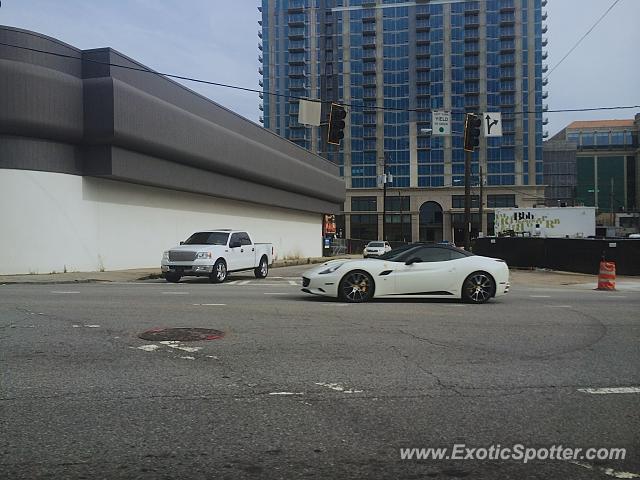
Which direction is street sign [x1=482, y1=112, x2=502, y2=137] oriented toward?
toward the camera

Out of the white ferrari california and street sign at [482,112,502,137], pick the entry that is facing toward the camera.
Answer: the street sign

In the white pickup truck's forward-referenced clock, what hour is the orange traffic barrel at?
The orange traffic barrel is roughly at 8 o'clock from the white pickup truck.

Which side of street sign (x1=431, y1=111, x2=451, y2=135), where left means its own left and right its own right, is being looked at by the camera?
front

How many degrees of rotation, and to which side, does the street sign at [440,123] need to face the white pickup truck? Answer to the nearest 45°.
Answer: approximately 45° to its right

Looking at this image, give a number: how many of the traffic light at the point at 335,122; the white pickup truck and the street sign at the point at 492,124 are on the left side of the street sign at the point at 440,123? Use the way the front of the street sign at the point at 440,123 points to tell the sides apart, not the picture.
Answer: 1

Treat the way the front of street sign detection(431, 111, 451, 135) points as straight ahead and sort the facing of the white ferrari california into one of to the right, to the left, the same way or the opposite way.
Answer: to the right

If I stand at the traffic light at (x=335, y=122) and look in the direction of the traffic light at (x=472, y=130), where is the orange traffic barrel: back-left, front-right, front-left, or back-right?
front-right

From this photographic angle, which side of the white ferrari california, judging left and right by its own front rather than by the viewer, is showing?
left

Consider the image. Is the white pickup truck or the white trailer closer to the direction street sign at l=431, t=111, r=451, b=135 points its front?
the white pickup truck

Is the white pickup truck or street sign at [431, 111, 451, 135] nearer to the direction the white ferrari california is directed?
the white pickup truck

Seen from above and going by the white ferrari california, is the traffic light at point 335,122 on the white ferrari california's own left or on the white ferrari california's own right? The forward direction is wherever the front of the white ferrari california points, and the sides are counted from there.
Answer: on the white ferrari california's own right

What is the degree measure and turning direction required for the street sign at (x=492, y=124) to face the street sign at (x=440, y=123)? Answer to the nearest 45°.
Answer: approximately 90° to its right

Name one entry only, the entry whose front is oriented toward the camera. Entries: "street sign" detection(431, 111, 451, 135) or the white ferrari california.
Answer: the street sign

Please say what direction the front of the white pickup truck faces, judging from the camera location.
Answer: facing the viewer and to the left of the viewer

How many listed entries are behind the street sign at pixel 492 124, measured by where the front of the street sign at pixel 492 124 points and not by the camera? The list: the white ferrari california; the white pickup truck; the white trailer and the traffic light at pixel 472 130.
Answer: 1
